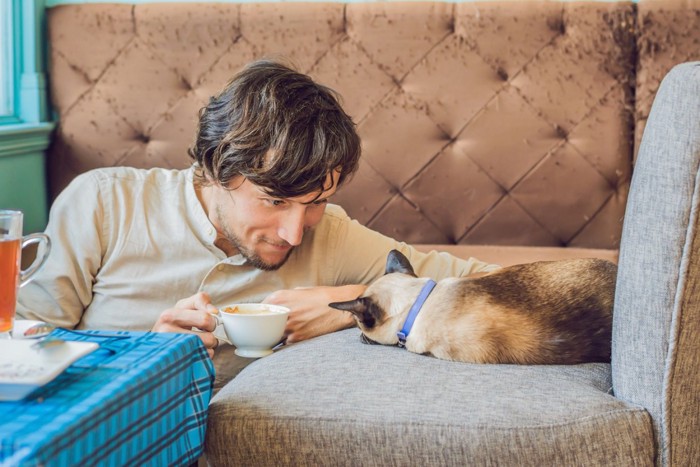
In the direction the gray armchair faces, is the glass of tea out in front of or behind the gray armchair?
in front

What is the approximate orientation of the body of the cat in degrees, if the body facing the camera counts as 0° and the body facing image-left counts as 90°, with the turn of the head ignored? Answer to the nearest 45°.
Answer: approximately 90°

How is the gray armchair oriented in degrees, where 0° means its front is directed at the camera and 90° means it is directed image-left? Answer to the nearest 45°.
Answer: approximately 90°

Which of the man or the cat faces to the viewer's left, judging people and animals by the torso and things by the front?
the cat

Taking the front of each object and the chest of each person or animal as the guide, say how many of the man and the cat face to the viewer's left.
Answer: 1

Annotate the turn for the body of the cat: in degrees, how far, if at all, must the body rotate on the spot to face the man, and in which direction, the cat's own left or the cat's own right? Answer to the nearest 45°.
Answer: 0° — it already faces them

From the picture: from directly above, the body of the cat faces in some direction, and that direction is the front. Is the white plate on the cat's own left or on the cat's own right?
on the cat's own left
